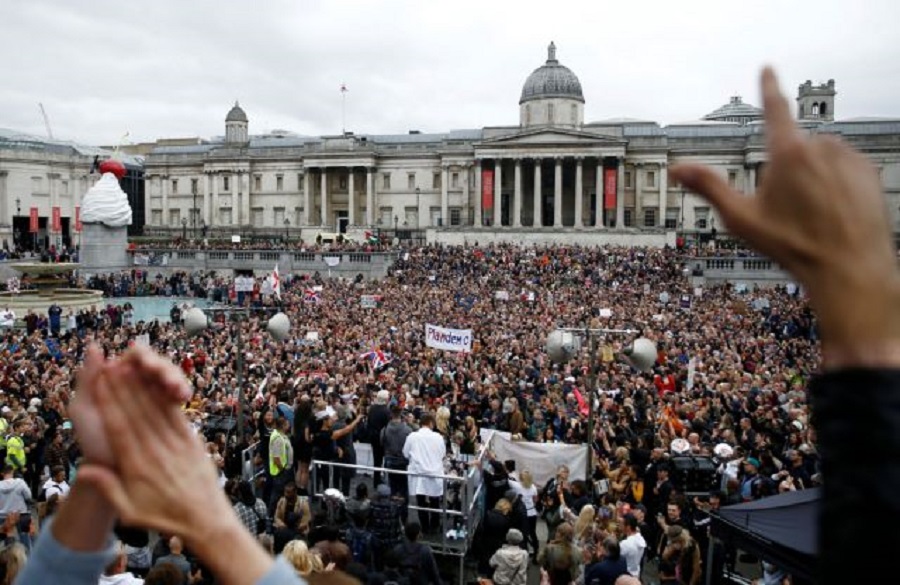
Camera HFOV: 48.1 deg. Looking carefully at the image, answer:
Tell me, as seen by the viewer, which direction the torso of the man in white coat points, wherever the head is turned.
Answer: away from the camera

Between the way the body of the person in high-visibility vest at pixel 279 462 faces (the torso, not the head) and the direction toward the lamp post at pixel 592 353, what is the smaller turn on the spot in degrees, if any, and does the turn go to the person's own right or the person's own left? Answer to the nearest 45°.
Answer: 0° — they already face it

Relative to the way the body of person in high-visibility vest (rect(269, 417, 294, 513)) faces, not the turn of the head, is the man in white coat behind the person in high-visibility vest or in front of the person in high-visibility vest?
in front

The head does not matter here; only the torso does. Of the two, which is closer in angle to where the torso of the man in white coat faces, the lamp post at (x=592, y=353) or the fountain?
the fountain

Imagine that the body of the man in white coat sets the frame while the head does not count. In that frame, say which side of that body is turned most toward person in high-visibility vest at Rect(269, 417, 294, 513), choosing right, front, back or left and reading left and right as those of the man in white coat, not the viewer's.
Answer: left

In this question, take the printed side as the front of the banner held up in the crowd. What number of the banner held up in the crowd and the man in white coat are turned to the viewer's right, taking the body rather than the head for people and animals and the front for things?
0
